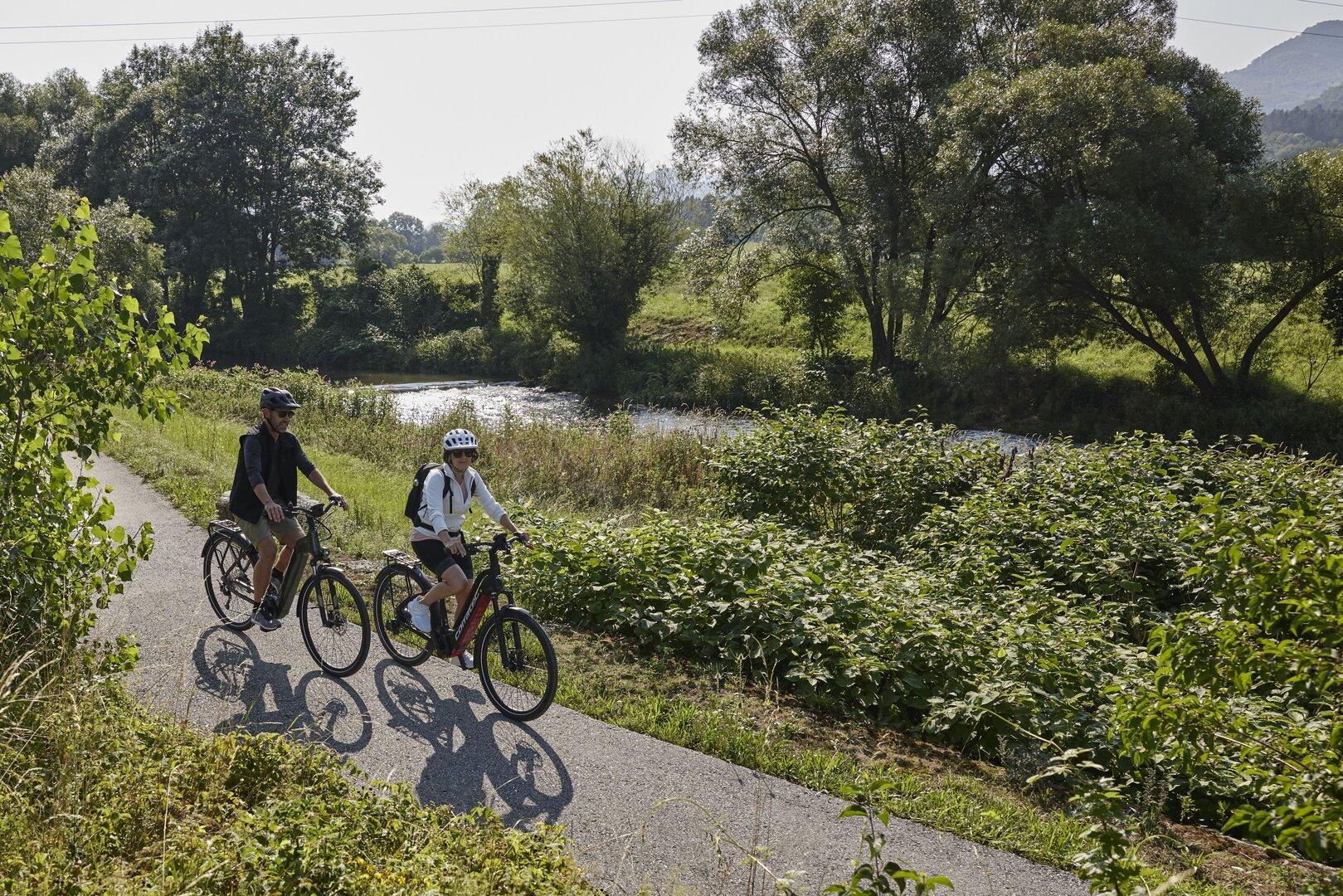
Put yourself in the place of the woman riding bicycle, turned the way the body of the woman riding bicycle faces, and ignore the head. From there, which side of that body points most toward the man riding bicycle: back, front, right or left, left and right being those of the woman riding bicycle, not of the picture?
back

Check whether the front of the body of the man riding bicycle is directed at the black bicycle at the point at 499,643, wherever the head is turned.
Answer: yes

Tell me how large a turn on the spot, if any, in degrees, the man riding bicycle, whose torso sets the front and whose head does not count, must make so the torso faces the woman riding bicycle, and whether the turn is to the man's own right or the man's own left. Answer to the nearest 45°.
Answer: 0° — they already face them

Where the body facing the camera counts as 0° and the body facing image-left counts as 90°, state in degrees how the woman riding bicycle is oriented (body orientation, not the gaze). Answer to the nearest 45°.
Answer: approximately 315°

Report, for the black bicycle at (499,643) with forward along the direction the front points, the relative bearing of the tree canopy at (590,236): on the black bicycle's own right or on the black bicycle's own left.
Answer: on the black bicycle's own left

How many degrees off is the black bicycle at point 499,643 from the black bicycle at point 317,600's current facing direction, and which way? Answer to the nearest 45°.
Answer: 0° — it already faces it

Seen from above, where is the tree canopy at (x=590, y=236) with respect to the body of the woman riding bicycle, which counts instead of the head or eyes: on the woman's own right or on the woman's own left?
on the woman's own left

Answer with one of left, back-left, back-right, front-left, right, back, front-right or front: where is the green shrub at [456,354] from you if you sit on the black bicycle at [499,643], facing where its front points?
back-left

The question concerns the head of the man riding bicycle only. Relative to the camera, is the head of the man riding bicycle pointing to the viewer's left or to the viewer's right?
to the viewer's right

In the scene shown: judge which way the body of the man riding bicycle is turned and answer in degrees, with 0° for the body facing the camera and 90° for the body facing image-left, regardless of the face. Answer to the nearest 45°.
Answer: approximately 315°

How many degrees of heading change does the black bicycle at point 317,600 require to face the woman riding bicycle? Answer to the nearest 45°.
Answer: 0° — it already faces them

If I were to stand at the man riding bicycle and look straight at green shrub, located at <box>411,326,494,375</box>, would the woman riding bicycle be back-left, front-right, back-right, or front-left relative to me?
back-right
